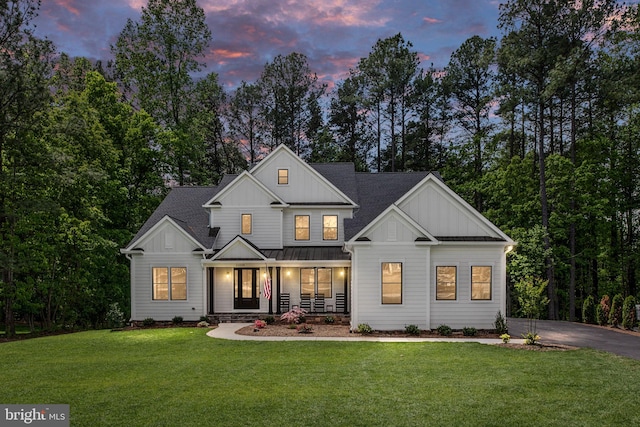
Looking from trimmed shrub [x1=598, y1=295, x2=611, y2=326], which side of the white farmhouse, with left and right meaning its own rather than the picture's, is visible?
left

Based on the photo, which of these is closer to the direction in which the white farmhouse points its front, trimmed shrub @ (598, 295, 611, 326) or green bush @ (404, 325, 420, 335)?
the green bush

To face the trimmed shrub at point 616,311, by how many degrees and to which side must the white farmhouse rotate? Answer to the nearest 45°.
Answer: approximately 90° to its left

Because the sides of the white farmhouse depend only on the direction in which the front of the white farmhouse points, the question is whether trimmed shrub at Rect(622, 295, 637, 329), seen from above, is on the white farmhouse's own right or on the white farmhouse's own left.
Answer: on the white farmhouse's own left

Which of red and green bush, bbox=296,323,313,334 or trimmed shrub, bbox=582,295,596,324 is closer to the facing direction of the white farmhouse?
the red and green bush

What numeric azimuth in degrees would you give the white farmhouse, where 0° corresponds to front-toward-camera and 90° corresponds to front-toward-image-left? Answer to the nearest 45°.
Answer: approximately 0°

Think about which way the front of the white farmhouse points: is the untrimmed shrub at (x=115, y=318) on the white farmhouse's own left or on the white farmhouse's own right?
on the white farmhouse's own right
